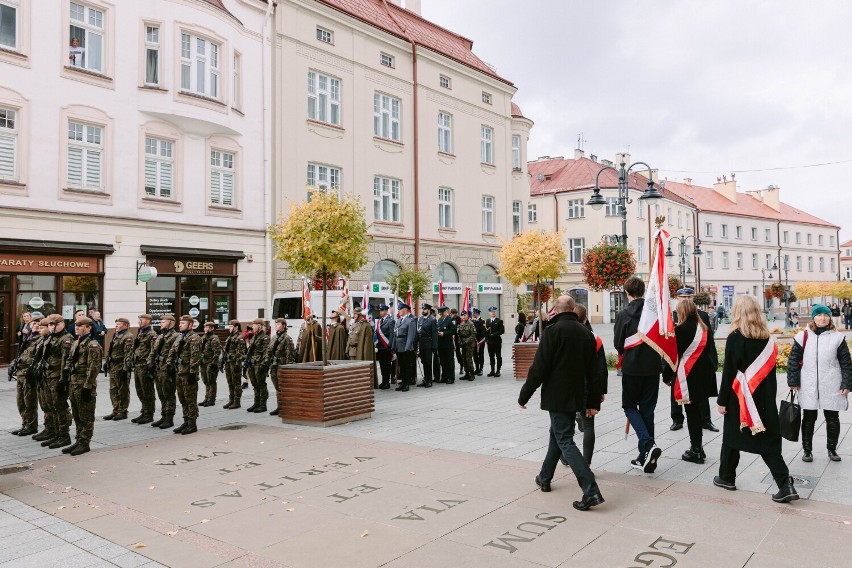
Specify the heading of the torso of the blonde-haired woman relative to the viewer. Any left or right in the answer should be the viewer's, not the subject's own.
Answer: facing away from the viewer and to the left of the viewer

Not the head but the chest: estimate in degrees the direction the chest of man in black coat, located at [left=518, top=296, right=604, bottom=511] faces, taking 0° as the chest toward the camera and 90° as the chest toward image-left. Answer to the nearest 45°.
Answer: approximately 135°

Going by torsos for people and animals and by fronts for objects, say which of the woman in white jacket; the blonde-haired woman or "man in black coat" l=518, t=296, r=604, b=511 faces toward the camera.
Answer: the woman in white jacket

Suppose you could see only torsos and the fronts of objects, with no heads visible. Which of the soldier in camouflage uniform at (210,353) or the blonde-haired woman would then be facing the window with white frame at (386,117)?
the blonde-haired woman

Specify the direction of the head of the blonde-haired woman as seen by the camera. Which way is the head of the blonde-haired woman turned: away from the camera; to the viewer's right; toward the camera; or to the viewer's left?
away from the camera

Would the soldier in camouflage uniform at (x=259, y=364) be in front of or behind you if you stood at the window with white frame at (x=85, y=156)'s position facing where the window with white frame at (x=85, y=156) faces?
in front

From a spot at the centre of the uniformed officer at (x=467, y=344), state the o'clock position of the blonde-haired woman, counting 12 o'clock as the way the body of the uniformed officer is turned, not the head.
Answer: The blonde-haired woman is roughly at 10 o'clock from the uniformed officer.

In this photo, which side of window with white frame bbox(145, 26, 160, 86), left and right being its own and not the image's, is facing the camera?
front

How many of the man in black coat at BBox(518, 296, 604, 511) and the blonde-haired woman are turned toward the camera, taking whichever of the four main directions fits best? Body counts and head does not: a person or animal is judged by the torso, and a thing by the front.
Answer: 0

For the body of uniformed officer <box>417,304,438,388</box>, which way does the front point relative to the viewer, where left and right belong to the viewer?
facing the viewer and to the left of the viewer

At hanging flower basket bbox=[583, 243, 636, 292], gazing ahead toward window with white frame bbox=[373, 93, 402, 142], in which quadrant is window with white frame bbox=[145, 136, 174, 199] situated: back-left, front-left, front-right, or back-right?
front-left

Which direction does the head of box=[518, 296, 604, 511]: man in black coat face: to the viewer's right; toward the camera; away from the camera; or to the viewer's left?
away from the camera

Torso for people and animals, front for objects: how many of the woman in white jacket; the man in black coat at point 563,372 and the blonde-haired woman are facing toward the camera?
1

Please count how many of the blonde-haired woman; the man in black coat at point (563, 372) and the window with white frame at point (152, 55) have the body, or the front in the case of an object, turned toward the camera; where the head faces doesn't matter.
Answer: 1

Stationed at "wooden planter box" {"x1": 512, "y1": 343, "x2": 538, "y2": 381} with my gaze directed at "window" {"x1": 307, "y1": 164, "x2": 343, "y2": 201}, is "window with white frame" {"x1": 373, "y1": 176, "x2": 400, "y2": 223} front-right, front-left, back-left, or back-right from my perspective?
front-right
